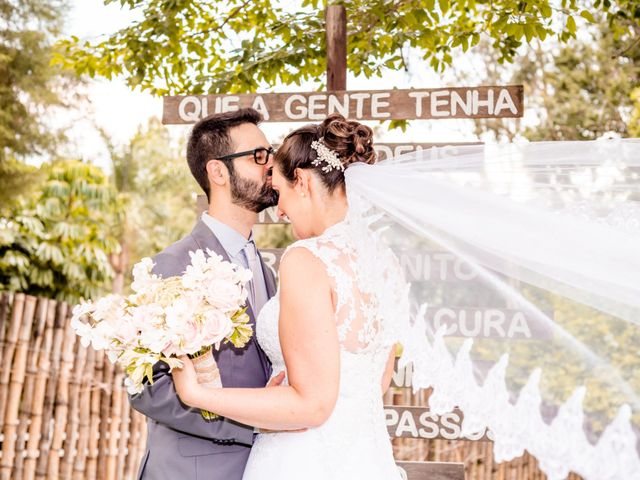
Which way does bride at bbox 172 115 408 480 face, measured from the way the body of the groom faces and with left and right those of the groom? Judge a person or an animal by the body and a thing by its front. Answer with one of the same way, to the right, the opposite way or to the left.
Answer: the opposite way

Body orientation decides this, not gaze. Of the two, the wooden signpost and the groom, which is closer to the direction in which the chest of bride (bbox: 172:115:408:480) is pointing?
the groom

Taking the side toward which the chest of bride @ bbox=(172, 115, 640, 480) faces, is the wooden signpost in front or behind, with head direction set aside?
in front

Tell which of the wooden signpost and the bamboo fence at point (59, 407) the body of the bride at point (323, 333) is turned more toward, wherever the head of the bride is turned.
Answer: the bamboo fence

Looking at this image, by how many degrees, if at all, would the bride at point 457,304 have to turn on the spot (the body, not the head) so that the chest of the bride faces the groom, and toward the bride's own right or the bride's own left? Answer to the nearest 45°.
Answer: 0° — they already face them

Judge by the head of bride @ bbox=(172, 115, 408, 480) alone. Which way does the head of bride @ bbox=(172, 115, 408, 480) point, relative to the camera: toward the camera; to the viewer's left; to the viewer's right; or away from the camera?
to the viewer's left

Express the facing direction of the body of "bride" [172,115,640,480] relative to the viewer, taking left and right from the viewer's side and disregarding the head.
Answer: facing away from the viewer and to the left of the viewer

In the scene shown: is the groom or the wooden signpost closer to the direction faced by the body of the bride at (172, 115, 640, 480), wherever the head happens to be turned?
the groom

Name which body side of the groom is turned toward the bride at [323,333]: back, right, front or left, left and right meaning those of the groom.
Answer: front

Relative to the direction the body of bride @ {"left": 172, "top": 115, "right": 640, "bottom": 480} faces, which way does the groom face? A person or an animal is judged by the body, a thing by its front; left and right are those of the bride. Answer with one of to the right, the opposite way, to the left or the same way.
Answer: the opposite way

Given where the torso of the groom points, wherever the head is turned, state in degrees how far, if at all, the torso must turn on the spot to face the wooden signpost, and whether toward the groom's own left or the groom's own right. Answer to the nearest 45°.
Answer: approximately 90° to the groom's own left

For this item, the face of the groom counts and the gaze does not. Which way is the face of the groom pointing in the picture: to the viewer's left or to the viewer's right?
to the viewer's right

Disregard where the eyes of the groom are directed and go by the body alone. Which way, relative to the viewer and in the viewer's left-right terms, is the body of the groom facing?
facing the viewer and to the right of the viewer

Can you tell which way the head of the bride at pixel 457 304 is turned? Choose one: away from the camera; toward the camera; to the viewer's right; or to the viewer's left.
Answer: to the viewer's left
